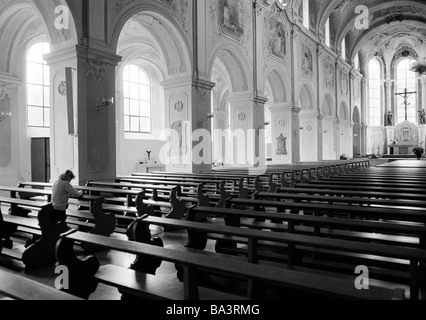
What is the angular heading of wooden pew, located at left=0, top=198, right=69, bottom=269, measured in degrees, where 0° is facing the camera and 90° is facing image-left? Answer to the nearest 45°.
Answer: approximately 225°

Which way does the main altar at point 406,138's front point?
toward the camera

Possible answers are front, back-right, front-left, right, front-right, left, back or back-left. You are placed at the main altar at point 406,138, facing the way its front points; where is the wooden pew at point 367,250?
front

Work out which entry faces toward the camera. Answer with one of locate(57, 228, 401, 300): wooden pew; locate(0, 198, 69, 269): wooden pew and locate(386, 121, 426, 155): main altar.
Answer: the main altar

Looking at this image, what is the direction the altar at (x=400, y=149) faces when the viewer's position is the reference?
facing the viewer

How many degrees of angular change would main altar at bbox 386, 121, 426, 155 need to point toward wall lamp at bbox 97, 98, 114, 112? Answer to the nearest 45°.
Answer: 0° — it already faces it

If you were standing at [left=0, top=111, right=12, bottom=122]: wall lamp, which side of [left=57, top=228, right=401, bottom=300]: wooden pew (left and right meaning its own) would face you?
left

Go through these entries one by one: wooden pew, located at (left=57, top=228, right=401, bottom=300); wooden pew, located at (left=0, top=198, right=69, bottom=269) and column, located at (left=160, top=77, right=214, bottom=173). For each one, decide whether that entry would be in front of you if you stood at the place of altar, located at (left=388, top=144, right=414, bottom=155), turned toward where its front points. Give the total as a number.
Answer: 3

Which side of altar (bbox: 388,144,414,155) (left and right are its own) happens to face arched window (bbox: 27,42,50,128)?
front

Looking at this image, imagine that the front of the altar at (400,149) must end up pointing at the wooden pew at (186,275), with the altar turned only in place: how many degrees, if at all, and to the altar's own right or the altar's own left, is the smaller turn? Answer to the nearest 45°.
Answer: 0° — it already faces it

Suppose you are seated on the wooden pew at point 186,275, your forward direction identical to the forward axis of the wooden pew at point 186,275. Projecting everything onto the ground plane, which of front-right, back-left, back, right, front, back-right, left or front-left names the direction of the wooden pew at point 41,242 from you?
left

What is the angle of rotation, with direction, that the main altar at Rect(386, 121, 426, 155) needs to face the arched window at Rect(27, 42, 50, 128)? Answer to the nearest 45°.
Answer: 0° — it already faces it

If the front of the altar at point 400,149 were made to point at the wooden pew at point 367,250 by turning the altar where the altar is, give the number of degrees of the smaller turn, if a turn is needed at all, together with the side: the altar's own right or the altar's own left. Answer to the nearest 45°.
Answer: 0° — it already faces it

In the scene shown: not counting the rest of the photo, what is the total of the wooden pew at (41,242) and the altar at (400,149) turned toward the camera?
1

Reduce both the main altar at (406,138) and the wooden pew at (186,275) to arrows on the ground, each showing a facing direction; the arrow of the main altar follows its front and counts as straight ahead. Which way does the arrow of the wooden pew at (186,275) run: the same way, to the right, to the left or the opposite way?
the opposite way

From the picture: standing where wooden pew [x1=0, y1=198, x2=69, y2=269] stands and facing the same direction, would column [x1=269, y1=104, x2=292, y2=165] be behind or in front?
in front

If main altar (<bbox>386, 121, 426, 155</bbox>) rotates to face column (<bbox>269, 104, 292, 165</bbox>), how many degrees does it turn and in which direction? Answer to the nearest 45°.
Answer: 0° — it already faces it

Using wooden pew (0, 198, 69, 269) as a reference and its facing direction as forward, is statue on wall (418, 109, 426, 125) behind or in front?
in front

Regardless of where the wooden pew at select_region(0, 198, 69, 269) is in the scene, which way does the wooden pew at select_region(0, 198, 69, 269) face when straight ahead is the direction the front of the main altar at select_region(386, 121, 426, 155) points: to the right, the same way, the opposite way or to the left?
the opposite way

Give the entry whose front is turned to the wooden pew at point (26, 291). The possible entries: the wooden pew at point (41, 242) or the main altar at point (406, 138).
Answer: the main altar
